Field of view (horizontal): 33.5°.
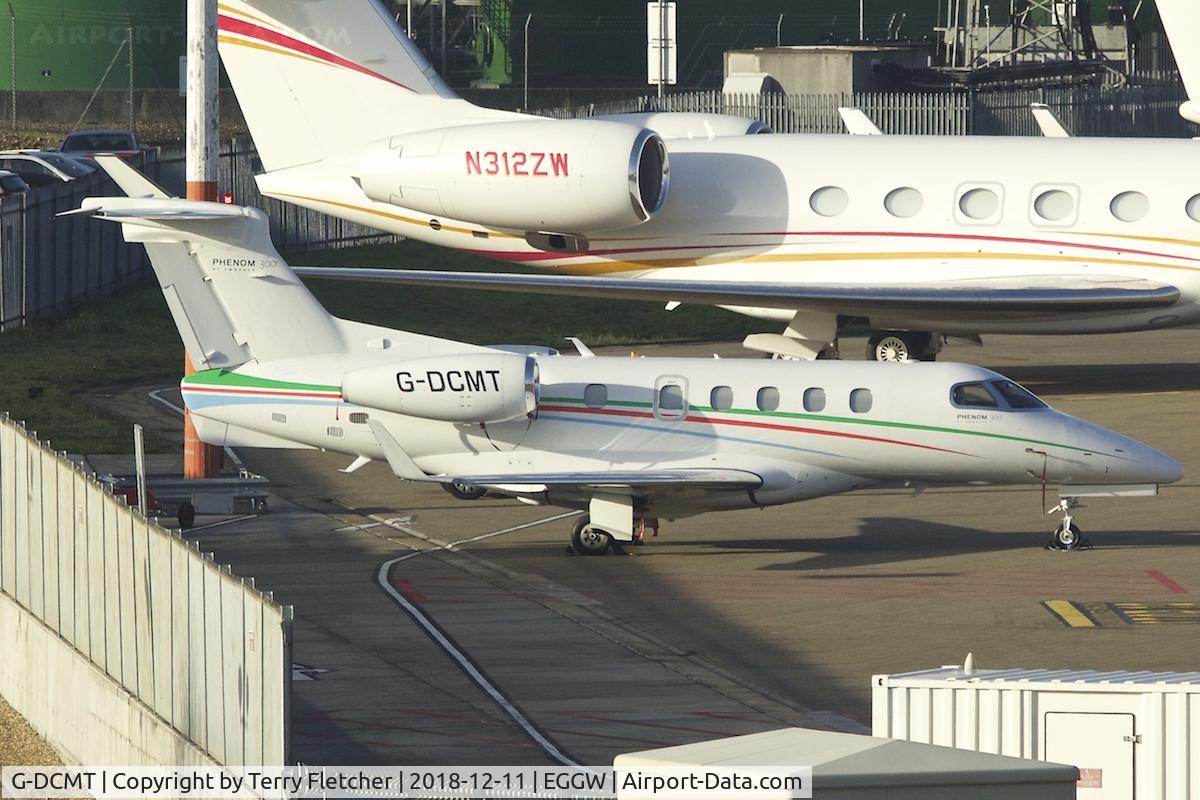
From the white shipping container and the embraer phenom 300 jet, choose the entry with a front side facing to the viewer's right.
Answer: the embraer phenom 300 jet

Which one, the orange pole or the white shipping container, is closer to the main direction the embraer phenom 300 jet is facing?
the white shipping container

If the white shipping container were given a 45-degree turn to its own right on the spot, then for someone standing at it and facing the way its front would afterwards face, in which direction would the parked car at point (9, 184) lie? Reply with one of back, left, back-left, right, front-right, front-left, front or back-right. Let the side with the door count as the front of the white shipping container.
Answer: right

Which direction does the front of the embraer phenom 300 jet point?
to the viewer's right

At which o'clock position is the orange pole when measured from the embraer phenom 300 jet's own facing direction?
The orange pole is roughly at 7 o'clock from the embraer phenom 300 jet.

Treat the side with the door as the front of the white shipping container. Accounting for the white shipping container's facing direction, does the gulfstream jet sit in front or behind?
behind

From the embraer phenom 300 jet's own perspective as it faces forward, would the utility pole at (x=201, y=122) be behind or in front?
behind

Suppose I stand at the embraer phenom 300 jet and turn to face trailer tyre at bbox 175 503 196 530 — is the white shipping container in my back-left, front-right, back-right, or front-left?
back-left

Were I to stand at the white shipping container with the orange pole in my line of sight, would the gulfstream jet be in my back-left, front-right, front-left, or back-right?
front-right

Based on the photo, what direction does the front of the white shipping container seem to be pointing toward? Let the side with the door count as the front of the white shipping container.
toward the camera

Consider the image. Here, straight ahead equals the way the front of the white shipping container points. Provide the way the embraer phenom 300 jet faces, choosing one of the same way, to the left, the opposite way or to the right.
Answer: to the left

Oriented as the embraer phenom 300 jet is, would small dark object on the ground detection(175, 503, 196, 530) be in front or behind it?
behind

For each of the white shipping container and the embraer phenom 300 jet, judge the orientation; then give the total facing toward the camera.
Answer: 1

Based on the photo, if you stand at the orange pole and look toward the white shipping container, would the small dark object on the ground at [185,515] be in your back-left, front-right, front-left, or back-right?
front-right

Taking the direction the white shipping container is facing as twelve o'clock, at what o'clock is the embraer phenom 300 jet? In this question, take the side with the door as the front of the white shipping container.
The embraer phenom 300 jet is roughly at 5 o'clock from the white shipping container.
